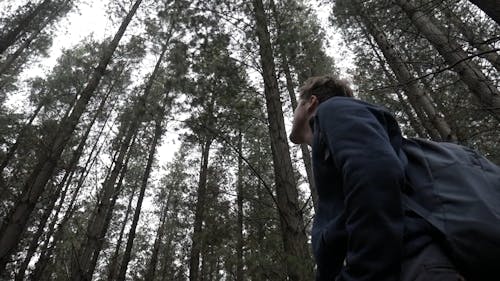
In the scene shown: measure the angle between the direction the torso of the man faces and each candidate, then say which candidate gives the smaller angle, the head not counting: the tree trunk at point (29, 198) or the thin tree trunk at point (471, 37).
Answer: the tree trunk

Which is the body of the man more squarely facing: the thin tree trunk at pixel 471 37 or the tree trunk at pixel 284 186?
the tree trunk

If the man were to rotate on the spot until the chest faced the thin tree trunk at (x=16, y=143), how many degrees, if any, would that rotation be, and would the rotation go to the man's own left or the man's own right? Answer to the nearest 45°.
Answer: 0° — they already face it

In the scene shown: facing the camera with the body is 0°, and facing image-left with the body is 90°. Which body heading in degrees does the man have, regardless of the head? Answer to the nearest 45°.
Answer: approximately 90°

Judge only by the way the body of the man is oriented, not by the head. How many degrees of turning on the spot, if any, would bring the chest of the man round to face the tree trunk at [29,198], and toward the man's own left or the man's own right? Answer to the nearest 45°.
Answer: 0° — they already face it

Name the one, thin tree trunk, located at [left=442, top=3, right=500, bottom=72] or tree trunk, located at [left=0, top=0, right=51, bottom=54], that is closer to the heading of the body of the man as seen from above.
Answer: the tree trunk

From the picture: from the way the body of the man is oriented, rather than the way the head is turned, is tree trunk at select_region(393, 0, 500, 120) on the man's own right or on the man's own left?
on the man's own right

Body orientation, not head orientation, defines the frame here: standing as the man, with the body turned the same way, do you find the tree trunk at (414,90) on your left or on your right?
on your right
